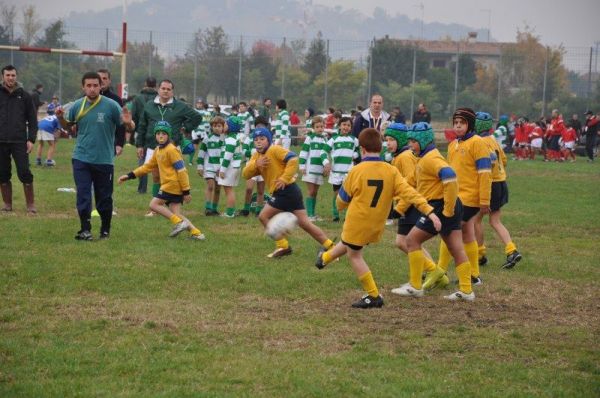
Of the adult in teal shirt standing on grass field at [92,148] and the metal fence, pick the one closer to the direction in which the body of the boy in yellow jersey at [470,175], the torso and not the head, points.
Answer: the adult in teal shirt standing on grass field

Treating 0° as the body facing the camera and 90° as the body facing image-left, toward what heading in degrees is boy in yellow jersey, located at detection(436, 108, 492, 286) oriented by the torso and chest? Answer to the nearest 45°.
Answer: approximately 45°

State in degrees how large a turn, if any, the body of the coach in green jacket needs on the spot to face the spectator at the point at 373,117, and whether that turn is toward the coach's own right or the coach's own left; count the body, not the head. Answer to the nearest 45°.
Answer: approximately 90° to the coach's own left

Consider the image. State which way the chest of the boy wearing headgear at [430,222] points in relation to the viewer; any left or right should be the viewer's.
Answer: facing to the left of the viewer

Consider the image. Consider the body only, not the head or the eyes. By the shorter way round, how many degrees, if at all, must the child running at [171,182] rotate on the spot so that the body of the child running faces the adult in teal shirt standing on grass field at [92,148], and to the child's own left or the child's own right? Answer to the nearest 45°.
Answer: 0° — they already face them
